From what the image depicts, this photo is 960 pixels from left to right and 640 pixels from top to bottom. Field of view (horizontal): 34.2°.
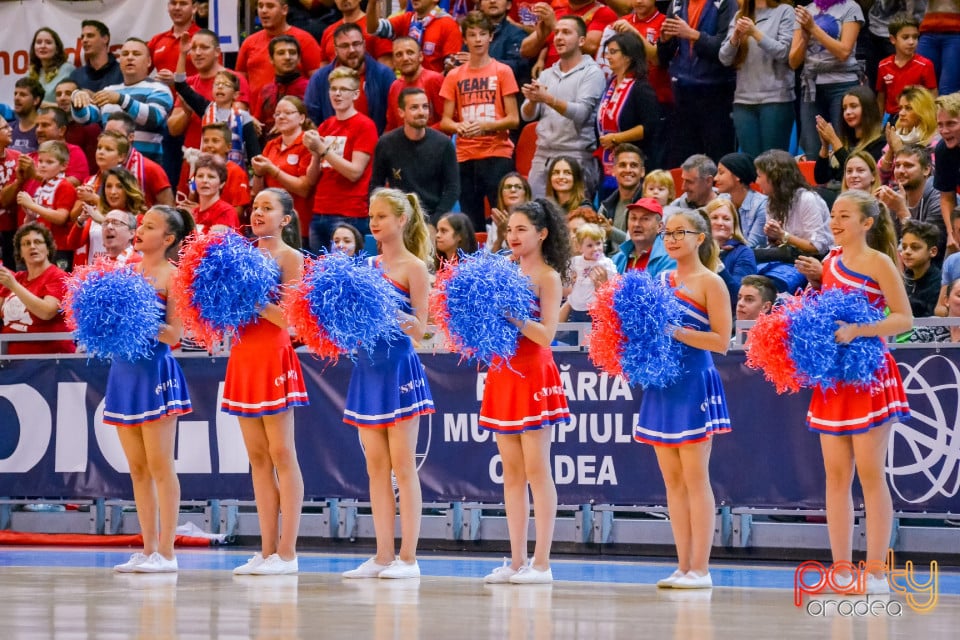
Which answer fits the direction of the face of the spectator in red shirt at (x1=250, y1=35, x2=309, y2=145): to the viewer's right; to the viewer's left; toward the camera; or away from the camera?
toward the camera

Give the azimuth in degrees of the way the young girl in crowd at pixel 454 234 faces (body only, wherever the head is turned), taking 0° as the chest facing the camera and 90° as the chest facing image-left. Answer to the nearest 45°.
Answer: approximately 45°

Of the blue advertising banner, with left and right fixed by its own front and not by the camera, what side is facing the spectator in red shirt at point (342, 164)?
back

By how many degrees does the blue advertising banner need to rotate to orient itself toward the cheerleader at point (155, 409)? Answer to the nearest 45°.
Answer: approximately 45° to its right

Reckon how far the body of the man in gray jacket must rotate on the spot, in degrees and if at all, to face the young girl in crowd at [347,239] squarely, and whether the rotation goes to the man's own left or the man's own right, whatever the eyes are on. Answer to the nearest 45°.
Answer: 0° — they already face them

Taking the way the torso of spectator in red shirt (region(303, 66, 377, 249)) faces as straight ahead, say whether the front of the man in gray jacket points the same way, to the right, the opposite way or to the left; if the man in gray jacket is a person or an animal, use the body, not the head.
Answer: the same way

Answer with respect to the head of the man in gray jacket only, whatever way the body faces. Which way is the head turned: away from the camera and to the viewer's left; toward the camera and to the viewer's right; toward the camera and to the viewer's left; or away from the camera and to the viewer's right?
toward the camera and to the viewer's left

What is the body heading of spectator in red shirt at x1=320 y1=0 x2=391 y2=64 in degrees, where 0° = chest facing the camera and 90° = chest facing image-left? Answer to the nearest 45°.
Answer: approximately 0°

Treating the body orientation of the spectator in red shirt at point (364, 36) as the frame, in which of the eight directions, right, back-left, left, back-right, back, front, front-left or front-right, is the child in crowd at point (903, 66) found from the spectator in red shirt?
front-left

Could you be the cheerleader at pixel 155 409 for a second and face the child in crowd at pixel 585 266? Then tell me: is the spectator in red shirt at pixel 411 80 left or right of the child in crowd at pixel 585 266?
left

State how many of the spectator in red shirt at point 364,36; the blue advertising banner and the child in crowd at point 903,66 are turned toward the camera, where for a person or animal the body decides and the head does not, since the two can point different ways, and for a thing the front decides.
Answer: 3

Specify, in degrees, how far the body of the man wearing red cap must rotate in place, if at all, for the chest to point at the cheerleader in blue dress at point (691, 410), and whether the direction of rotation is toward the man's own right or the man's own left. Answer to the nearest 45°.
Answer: approximately 45° to the man's own left

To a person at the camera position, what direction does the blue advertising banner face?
facing the viewer

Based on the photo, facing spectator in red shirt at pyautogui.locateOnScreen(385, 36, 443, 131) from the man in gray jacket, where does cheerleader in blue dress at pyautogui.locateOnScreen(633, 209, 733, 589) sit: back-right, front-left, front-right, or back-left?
back-left
